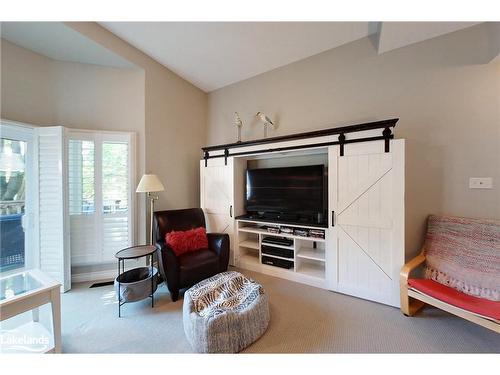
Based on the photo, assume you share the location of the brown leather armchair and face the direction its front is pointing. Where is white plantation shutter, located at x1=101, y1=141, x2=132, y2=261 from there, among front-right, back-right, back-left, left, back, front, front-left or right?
back

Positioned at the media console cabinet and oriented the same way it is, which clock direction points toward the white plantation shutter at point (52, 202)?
The white plantation shutter is roughly at 1 o'clock from the media console cabinet.

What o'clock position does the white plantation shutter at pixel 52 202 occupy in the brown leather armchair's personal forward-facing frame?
The white plantation shutter is roughly at 5 o'clock from the brown leather armchair.

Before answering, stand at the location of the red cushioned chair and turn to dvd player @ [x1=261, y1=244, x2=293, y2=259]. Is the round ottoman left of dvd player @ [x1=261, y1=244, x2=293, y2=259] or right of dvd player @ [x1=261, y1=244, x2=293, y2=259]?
left

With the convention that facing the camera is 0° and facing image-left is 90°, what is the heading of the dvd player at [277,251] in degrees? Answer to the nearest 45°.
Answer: approximately 45°

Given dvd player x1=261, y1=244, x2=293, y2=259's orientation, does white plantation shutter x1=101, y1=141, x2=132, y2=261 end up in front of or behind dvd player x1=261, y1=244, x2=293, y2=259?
in front

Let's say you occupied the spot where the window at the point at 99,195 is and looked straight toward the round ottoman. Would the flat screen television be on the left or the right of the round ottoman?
left

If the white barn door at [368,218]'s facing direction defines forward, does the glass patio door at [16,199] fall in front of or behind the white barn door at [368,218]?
in front

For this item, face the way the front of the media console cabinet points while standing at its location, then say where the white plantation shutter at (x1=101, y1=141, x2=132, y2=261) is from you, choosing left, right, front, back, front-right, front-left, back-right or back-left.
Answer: front-right

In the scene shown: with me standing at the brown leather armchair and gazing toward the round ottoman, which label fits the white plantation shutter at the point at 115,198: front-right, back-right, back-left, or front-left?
back-right

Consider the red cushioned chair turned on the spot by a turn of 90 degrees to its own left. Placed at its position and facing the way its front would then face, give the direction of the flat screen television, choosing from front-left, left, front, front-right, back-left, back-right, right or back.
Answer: back-right

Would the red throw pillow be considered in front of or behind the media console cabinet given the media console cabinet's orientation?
in front
